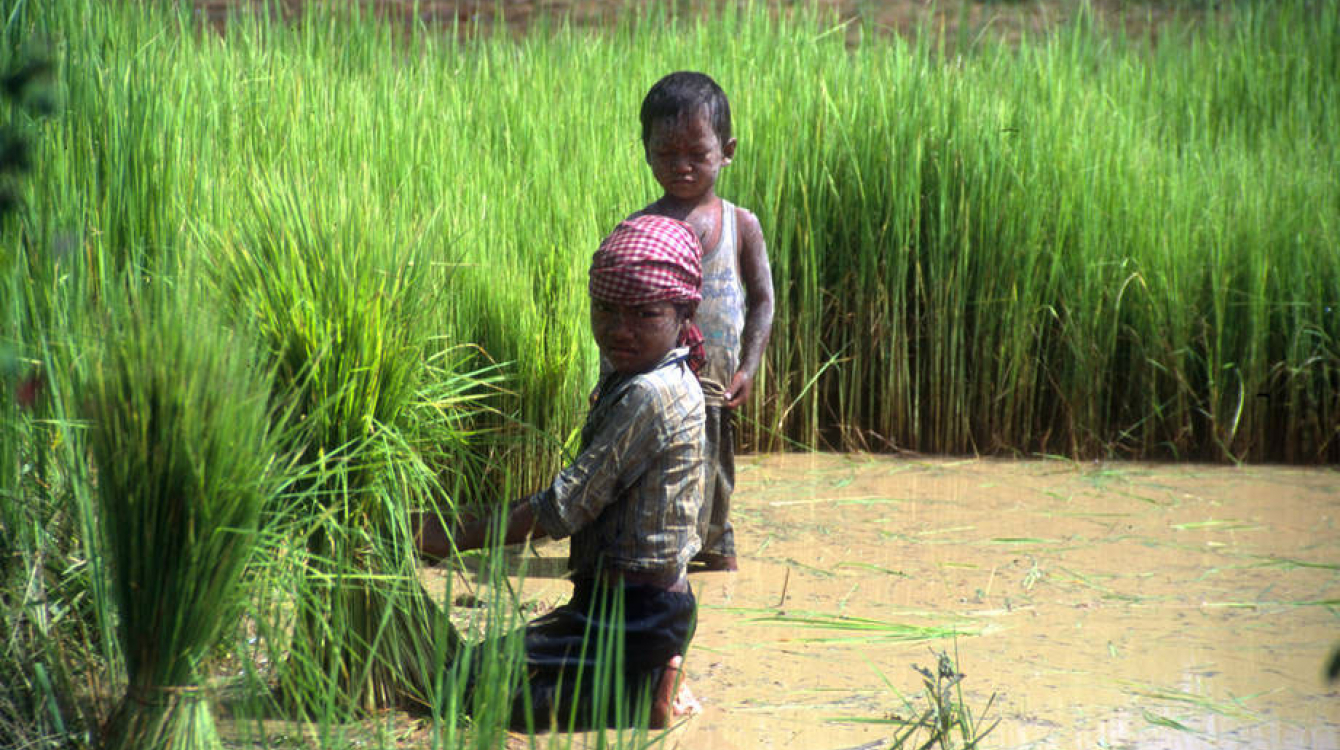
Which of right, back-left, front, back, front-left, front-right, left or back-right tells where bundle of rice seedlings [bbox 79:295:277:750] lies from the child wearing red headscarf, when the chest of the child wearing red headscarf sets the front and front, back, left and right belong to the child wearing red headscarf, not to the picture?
front-left

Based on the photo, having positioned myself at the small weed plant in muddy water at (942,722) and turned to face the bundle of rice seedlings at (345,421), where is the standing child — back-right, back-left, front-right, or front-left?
front-right

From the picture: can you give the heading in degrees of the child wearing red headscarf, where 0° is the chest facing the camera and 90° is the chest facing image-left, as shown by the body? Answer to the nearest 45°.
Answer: approximately 90°
